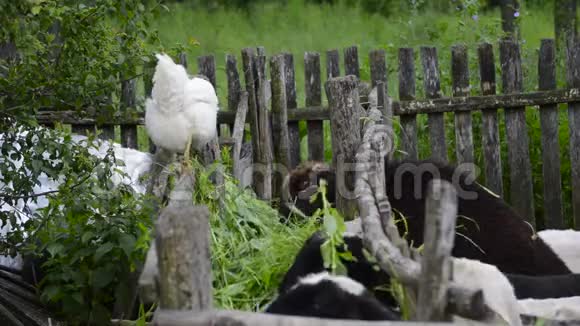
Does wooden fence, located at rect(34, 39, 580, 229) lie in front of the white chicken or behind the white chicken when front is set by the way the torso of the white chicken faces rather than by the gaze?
in front

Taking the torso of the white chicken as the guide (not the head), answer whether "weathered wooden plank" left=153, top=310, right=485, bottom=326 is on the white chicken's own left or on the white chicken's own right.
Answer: on the white chicken's own right

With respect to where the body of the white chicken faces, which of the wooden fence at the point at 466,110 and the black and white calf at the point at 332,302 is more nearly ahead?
the wooden fence

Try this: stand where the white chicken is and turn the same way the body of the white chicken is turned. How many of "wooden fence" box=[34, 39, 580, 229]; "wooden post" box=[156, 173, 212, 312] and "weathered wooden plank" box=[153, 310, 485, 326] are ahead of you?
1
